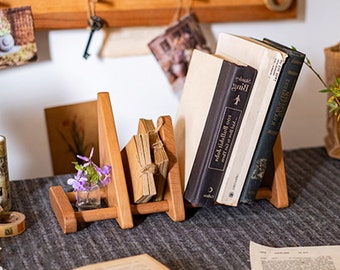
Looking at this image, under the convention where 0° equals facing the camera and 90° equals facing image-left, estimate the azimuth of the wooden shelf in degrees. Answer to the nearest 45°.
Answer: approximately 0°

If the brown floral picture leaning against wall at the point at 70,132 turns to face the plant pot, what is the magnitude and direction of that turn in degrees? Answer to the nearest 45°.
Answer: approximately 45° to its left

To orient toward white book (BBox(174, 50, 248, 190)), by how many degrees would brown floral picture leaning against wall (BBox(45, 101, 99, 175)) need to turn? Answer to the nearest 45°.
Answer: approximately 45° to its left

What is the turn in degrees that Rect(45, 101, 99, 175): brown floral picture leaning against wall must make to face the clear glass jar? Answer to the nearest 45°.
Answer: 0° — it already faces it

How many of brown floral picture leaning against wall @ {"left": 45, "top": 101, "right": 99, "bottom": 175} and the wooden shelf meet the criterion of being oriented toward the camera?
2

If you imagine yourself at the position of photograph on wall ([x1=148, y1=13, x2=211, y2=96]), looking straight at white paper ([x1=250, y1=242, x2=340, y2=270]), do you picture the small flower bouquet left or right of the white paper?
right

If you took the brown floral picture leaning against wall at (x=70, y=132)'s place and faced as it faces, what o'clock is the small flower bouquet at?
The small flower bouquet is roughly at 12 o'clock from the brown floral picture leaning against wall.
